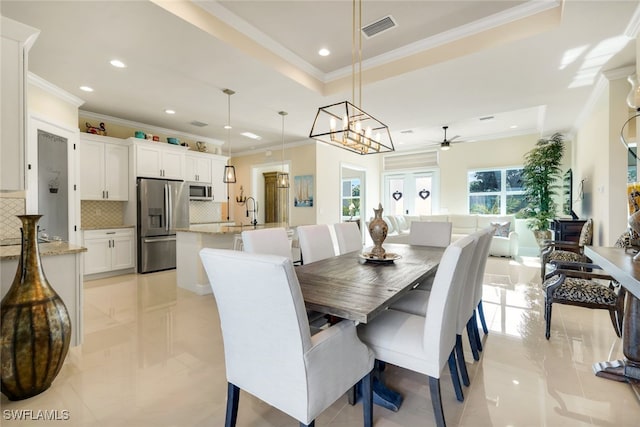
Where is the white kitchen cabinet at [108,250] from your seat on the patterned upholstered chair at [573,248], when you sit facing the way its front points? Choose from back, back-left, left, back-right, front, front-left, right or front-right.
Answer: front-left

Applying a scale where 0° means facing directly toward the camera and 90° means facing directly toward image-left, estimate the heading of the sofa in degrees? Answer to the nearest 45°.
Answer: approximately 0°

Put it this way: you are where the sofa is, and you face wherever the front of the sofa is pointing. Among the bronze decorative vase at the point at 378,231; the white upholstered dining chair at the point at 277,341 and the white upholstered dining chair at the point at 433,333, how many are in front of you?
3

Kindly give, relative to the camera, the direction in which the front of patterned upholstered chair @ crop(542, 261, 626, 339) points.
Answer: facing to the left of the viewer

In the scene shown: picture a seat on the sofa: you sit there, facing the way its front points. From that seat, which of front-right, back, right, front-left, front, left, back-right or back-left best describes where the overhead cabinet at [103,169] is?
front-right

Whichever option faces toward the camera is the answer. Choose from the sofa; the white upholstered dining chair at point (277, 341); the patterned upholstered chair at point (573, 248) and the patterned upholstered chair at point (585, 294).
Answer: the sofa

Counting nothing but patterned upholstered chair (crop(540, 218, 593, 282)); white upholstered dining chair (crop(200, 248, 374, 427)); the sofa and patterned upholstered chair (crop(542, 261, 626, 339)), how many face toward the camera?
1

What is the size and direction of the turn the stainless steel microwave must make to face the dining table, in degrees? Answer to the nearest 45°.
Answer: approximately 45° to its right

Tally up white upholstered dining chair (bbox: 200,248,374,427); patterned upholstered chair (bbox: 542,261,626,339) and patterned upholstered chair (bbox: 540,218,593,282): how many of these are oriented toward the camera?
0

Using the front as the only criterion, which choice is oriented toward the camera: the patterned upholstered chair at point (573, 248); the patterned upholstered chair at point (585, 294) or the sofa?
the sofa

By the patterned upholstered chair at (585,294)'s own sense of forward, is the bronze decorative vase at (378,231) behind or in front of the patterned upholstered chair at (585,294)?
in front

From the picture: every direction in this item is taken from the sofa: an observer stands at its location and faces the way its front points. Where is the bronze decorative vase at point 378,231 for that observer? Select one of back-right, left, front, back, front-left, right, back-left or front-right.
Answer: front

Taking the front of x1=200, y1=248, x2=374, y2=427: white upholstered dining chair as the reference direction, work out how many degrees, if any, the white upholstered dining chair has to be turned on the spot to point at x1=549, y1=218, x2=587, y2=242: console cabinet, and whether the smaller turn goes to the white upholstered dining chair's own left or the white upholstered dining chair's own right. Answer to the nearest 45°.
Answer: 0° — it already faces it

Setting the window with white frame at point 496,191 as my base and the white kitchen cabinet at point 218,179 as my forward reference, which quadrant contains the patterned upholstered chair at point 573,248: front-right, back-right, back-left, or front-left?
front-left

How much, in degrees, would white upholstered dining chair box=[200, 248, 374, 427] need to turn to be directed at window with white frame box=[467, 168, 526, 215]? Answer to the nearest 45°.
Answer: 0° — it already faces it

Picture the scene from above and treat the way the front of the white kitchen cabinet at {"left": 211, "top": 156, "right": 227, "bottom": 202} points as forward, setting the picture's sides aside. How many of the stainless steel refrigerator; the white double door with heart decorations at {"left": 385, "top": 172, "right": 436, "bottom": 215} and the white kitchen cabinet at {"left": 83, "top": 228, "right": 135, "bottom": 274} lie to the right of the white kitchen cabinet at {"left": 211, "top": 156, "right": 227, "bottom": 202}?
2

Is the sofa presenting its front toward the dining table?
yes

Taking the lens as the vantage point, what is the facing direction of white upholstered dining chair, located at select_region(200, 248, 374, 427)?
facing away from the viewer and to the right of the viewer
